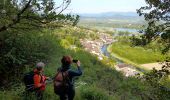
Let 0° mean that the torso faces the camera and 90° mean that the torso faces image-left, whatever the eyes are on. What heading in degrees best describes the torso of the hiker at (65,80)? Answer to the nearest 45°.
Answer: approximately 225°

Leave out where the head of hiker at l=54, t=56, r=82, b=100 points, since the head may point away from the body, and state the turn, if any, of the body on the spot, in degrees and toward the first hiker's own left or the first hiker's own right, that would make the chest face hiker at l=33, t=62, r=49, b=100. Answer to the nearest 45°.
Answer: approximately 90° to the first hiker's own left

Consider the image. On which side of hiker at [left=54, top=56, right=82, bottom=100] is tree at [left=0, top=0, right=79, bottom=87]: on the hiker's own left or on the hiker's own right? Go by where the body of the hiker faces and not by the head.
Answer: on the hiker's own left

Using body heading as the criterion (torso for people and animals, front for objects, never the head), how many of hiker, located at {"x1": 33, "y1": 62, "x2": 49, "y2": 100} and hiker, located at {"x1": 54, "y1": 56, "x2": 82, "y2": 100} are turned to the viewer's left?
0

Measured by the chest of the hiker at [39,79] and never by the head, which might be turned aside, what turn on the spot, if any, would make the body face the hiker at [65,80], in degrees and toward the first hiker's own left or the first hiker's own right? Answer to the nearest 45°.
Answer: approximately 45° to the first hiker's own right

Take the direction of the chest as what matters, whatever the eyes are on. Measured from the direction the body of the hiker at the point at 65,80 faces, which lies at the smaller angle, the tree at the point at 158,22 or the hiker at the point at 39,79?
the tree
